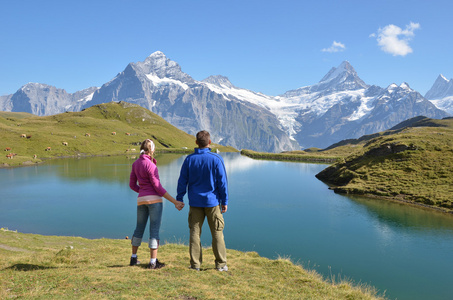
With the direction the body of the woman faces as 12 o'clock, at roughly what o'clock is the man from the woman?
The man is roughly at 2 o'clock from the woman.

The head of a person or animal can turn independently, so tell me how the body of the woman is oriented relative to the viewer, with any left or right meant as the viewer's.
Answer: facing away from the viewer and to the right of the viewer
